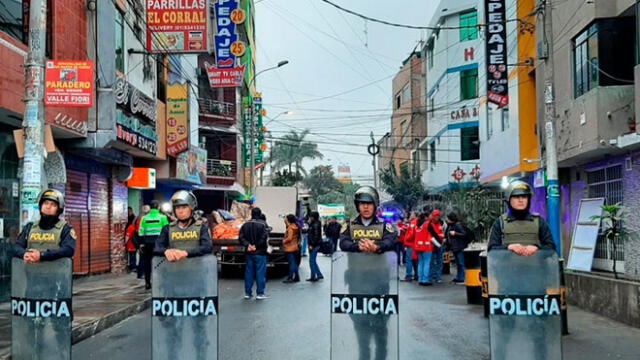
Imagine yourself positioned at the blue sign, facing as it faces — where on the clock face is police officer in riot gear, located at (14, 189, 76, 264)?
The police officer in riot gear is roughly at 12 o'clock from the blue sign.

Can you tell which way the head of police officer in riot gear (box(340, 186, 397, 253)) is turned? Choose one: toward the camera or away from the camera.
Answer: toward the camera

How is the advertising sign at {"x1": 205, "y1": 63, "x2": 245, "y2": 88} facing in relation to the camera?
toward the camera

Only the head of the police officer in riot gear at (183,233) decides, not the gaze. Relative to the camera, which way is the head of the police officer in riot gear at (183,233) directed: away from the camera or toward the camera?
toward the camera

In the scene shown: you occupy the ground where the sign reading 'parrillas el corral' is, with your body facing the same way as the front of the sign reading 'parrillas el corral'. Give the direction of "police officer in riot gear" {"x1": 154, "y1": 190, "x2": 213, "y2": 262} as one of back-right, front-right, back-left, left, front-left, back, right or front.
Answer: front

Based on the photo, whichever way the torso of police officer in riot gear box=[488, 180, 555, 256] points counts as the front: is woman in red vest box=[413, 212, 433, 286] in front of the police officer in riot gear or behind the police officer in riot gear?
behind

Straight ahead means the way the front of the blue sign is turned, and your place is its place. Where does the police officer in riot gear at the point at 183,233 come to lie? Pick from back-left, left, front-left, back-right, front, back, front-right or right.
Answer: front

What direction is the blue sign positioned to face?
toward the camera

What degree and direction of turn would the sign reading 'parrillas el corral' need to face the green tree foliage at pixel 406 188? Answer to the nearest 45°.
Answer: approximately 135° to its left

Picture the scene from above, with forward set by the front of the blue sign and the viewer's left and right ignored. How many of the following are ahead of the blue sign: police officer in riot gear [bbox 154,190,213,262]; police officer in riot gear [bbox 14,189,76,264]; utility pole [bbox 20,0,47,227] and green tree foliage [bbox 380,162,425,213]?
3

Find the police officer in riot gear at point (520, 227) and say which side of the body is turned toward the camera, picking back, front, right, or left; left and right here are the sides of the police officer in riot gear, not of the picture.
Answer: front

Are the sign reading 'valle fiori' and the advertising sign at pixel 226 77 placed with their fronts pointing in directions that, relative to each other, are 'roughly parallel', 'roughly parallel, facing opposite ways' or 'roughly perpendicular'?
roughly parallel

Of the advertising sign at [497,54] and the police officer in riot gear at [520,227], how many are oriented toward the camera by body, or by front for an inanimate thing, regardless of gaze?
2
